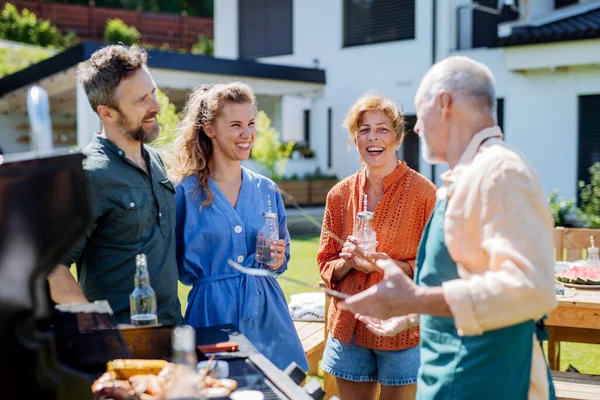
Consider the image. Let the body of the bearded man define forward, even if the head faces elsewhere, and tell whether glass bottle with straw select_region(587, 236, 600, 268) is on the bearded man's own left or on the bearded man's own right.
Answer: on the bearded man's own left

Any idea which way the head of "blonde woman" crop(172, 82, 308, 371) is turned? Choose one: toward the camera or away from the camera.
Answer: toward the camera

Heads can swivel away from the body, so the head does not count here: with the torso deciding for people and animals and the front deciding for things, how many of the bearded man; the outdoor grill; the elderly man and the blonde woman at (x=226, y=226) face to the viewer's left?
1

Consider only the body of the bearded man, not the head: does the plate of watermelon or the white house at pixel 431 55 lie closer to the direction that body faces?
the plate of watermelon

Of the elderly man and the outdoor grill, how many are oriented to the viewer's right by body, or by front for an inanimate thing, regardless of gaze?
1

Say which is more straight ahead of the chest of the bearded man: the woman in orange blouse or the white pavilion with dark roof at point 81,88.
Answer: the woman in orange blouse

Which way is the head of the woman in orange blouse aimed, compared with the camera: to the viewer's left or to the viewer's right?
to the viewer's right

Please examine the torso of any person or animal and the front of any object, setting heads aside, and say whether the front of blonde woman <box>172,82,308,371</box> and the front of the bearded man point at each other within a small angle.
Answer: no

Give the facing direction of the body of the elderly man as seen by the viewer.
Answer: to the viewer's left

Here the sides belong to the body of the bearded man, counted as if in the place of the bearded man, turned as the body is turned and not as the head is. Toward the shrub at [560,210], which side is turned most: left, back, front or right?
left

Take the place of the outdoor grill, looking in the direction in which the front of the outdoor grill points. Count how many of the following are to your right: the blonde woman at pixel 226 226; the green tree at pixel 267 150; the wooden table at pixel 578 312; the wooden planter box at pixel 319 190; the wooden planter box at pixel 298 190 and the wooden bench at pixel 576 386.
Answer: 0

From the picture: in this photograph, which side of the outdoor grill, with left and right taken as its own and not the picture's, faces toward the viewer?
right

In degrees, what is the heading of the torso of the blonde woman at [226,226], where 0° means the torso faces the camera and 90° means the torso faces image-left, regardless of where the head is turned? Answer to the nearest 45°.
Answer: approximately 315°
